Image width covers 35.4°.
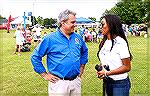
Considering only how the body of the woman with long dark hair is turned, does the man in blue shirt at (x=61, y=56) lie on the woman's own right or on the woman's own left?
on the woman's own right

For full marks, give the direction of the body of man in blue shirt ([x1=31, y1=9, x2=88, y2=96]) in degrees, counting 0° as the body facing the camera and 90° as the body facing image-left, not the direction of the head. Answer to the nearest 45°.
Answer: approximately 315°

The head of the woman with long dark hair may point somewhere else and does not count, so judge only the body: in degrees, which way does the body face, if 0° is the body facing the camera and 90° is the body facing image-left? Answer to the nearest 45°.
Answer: approximately 45°

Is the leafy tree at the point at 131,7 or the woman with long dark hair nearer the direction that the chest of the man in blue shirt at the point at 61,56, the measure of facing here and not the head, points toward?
the woman with long dark hair

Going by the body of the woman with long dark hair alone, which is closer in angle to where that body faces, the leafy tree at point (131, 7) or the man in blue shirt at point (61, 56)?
the man in blue shirt

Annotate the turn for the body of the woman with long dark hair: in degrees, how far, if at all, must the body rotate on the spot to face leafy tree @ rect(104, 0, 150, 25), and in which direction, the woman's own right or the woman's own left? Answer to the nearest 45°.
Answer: approximately 135° to the woman's own right
